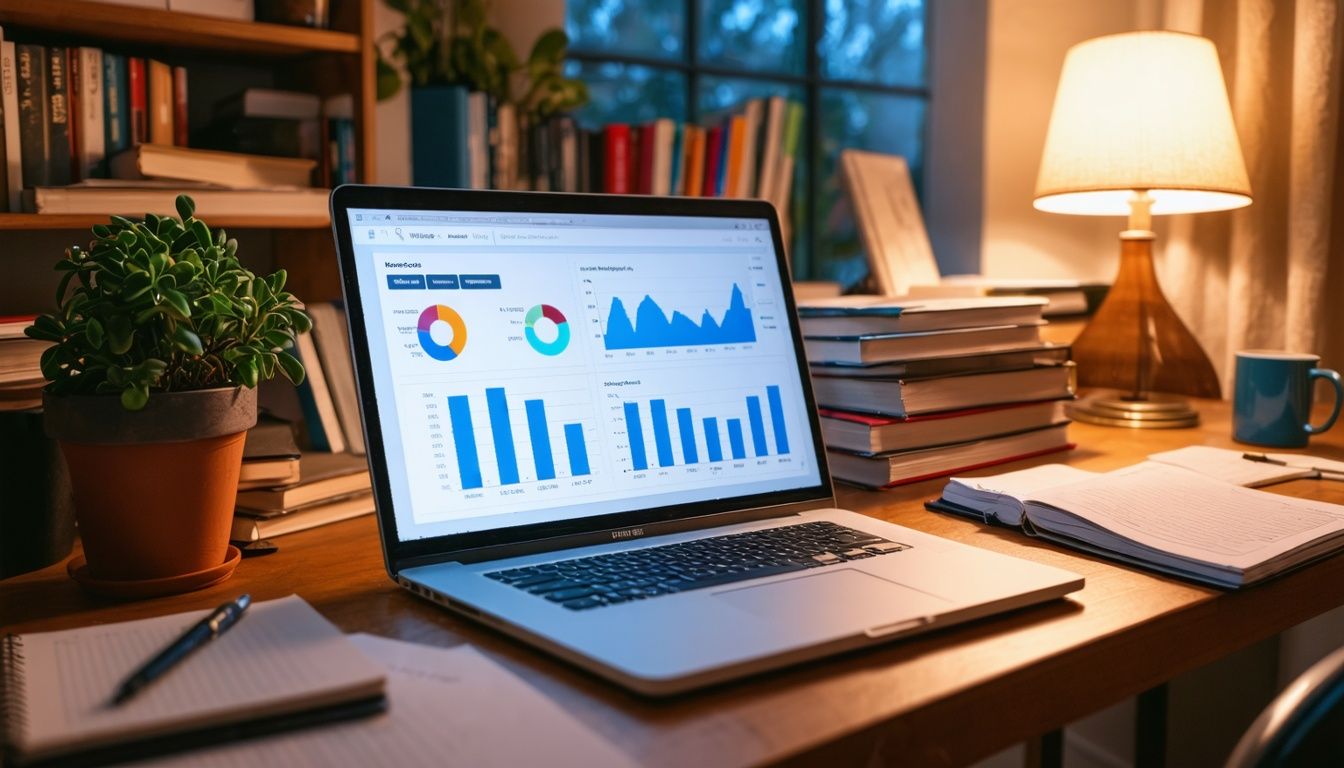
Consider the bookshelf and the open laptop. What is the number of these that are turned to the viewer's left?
0

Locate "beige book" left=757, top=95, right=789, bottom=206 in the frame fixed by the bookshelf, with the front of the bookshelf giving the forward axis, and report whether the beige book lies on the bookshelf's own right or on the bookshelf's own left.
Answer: on the bookshelf's own left

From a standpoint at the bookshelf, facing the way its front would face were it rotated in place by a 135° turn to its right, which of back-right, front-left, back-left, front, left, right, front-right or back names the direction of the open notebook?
back

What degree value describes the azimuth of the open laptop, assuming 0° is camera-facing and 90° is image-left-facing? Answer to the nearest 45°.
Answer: approximately 315°

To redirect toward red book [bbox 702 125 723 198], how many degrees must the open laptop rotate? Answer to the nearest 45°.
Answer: approximately 135° to its left

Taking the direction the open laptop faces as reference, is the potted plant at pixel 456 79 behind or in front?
behind

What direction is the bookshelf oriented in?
toward the camera

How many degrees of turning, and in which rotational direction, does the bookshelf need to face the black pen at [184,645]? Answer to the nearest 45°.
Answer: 0° — it already faces it

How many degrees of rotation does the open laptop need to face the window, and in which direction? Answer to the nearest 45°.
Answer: approximately 135° to its left

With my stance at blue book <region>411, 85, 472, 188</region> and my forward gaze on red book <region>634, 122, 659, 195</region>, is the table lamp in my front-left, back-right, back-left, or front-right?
front-right

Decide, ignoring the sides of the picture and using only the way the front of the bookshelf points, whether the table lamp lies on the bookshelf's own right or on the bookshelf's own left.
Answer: on the bookshelf's own left

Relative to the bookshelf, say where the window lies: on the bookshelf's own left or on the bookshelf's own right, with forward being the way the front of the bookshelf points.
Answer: on the bookshelf's own left

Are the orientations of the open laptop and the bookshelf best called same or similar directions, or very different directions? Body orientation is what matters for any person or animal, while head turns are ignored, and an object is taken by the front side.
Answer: same or similar directions
